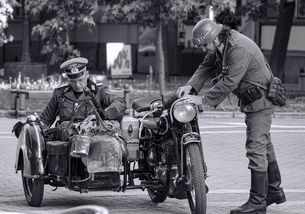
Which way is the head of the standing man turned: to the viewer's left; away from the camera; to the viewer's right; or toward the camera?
to the viewer's left

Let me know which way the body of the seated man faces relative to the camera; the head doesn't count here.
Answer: toward the camera

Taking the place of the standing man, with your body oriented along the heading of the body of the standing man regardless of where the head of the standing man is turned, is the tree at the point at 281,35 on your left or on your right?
on your right

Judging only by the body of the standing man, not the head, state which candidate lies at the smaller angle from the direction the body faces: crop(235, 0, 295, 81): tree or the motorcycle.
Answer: the motorcycle

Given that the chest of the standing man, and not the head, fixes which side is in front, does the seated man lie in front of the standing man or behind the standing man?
in front

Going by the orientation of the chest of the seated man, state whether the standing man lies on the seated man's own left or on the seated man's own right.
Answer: on the seated man's own left

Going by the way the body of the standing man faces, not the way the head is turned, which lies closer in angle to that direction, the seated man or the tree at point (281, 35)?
the seated man

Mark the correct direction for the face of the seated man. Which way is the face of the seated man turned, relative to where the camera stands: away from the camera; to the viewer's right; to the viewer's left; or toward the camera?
toward the camera

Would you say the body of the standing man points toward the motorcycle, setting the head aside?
yes

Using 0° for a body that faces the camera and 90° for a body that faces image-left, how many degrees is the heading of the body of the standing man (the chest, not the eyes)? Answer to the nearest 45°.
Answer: approximately 90°

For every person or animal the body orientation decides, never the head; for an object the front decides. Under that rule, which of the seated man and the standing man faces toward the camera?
the seated man
